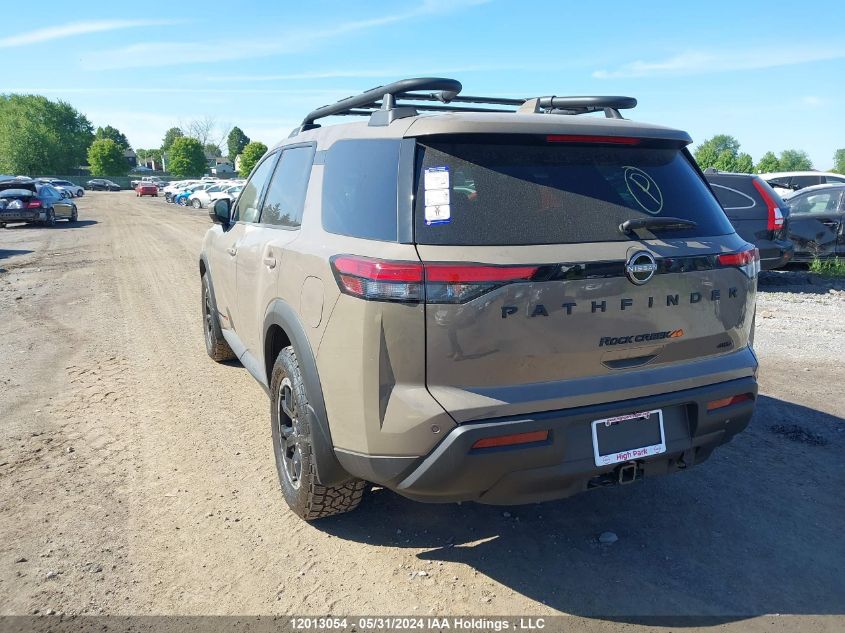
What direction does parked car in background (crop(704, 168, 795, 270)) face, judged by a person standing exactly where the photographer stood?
facing away from the viewer and to the left of the viewer

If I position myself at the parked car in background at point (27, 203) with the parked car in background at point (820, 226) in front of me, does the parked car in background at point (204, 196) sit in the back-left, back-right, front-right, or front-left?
back-left

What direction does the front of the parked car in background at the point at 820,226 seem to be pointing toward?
to the viewer's left

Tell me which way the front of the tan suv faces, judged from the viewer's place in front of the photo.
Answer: facing away from the viewer and to the left of the viewer

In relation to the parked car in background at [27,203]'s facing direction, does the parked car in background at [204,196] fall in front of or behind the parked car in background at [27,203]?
in front

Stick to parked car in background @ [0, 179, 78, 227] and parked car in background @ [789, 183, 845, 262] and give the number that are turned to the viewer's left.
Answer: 1

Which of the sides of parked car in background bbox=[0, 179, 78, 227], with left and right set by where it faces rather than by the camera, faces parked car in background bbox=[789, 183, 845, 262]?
right

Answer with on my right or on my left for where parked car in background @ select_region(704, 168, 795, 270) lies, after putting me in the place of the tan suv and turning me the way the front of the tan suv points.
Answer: on my right

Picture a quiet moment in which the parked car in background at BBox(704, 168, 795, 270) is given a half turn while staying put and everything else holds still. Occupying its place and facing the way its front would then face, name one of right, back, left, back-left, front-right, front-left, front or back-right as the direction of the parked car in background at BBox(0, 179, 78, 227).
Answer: back-right
